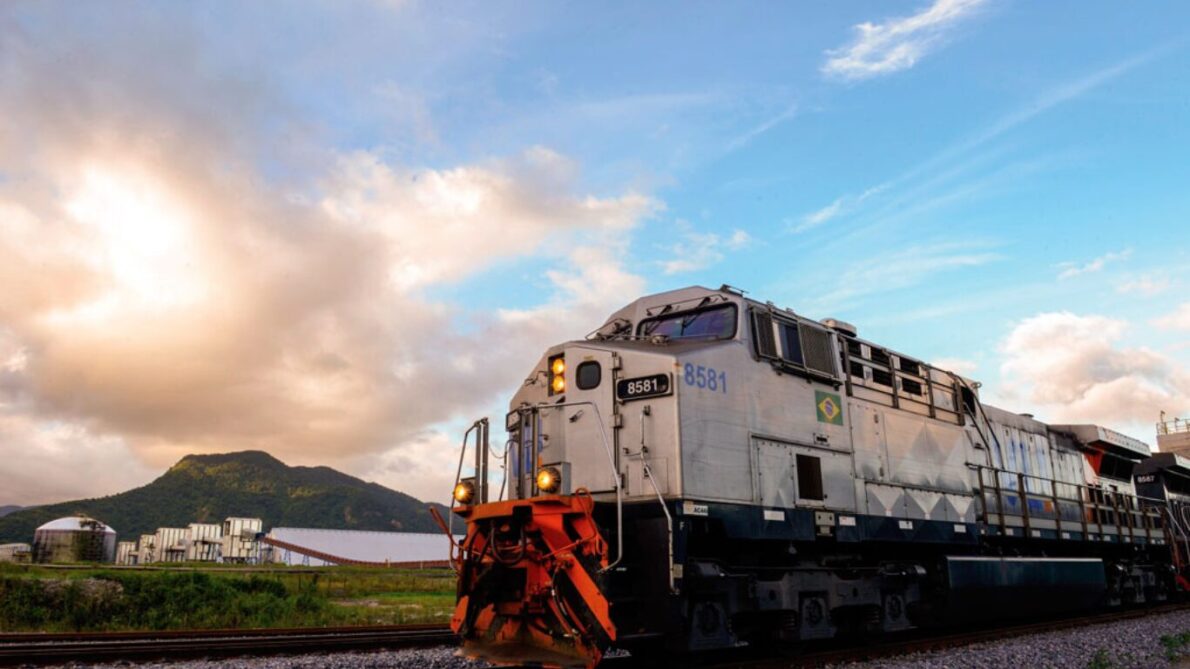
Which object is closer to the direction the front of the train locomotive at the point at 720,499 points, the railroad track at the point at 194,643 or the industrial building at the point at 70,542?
the railroad track

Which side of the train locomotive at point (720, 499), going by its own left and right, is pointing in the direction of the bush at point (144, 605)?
right

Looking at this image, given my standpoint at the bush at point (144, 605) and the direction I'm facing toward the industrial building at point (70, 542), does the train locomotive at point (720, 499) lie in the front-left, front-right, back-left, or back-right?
back-right

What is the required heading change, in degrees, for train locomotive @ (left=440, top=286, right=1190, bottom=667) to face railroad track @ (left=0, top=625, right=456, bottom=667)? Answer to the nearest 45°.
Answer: approximately 45° to its right

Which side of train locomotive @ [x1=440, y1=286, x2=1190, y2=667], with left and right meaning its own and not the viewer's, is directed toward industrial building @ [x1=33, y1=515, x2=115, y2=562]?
right

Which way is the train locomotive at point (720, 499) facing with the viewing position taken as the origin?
facing the viewer and to the left of the viewer

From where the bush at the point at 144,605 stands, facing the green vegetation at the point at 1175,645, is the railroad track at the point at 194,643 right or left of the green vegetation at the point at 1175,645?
right

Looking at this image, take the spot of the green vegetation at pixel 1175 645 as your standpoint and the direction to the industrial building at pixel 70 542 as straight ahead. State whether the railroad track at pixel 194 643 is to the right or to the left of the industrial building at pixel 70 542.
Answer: left
